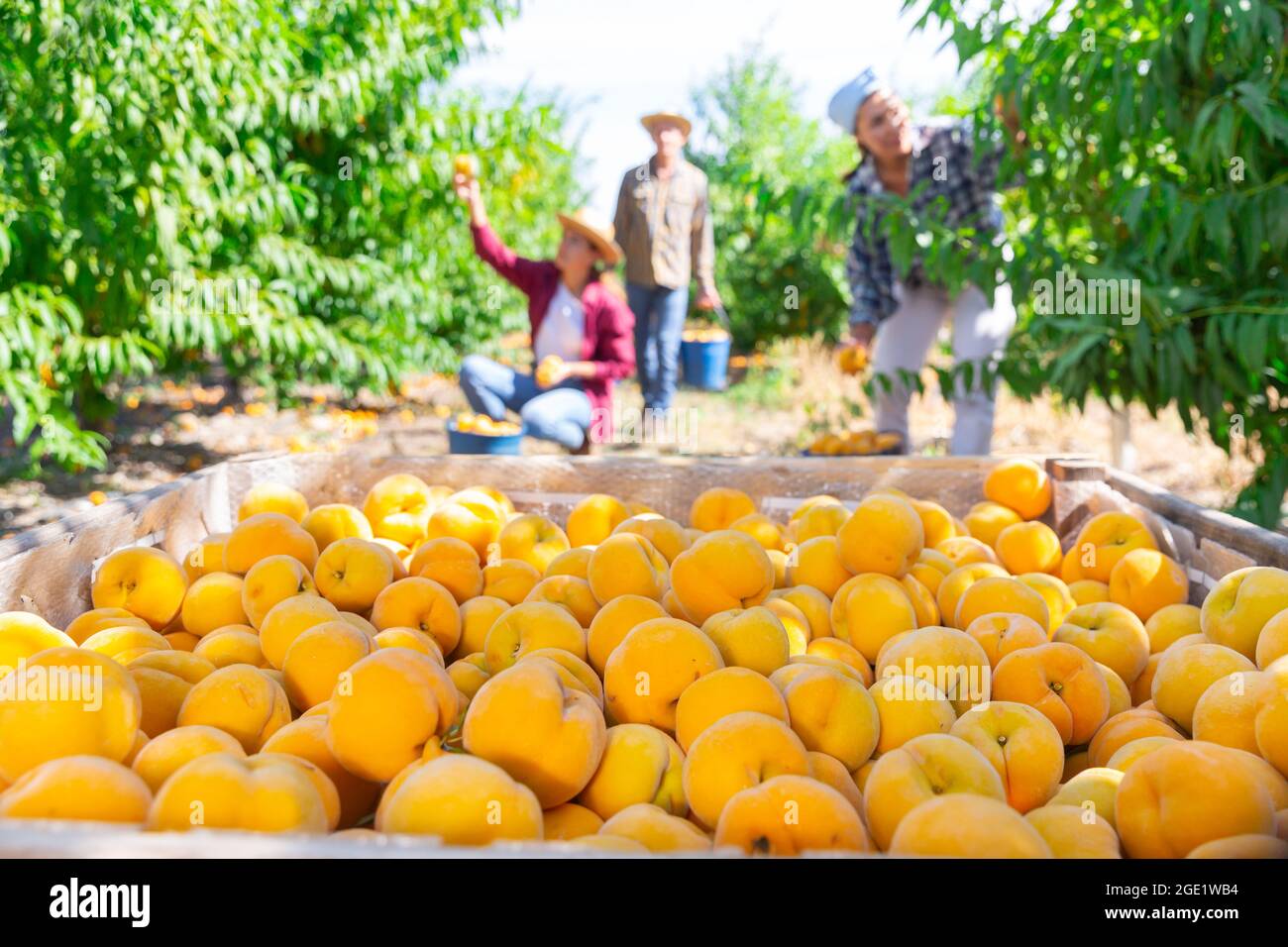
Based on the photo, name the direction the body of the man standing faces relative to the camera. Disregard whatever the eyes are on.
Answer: toward the camera

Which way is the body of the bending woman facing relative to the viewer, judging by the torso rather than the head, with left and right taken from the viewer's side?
facing the viewer

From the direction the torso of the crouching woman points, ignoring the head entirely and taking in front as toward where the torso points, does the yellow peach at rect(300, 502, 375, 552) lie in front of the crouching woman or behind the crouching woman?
in front

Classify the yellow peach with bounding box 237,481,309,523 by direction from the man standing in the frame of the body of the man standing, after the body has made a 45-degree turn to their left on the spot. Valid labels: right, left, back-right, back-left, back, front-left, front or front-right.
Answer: front-right

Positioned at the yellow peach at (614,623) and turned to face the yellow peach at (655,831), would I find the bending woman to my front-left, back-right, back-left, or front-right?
back-left

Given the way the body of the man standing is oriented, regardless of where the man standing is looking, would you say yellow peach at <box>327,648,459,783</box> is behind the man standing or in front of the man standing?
in front

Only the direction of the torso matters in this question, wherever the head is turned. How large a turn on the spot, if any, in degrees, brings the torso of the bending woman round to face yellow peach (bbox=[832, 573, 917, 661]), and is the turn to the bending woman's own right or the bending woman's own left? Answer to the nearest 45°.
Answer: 0° — they already face it

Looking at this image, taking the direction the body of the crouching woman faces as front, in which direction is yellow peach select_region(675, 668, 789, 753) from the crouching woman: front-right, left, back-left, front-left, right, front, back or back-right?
front-left

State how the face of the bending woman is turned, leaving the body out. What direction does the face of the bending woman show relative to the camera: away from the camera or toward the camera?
toward the camera

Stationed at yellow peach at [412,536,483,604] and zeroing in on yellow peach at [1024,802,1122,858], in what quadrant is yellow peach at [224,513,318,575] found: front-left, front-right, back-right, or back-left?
back-right

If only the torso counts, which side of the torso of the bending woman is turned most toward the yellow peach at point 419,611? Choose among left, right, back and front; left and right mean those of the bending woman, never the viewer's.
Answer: front

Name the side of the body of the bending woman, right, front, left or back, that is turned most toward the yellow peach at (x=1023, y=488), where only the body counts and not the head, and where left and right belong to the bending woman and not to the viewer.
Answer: front

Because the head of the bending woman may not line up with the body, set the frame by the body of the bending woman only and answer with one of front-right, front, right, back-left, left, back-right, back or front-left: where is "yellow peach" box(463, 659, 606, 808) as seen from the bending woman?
front

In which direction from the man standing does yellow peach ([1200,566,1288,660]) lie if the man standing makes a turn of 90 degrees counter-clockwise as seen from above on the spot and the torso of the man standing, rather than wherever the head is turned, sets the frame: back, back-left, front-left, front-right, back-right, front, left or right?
right

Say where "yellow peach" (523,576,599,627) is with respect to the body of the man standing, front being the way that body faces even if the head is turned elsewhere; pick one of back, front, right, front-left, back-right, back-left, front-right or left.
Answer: front

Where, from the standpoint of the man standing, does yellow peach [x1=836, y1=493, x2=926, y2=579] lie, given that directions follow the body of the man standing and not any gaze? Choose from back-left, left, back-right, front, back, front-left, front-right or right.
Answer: front

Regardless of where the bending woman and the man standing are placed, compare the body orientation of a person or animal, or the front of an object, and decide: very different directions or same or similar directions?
same or similar directions

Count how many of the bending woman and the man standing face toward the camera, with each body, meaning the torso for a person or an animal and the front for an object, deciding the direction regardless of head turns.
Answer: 2
